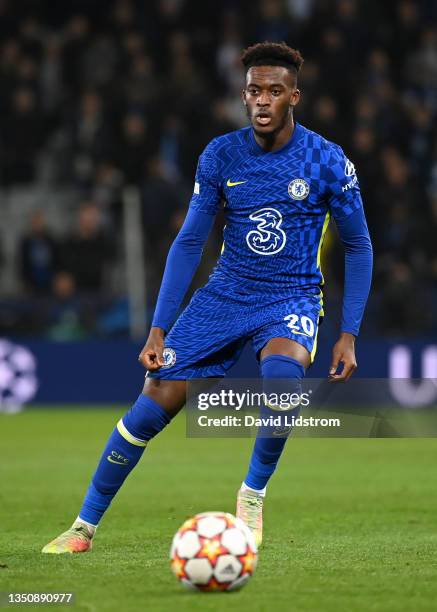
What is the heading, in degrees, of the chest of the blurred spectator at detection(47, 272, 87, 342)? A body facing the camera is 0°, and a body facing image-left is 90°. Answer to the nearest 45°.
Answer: approximately 0°

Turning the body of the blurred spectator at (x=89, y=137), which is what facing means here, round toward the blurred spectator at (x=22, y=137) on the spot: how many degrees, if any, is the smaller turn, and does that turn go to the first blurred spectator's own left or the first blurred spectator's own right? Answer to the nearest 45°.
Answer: approximately 135° to the first blurred spectator's own right

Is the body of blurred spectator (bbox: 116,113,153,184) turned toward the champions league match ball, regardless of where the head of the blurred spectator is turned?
yes
